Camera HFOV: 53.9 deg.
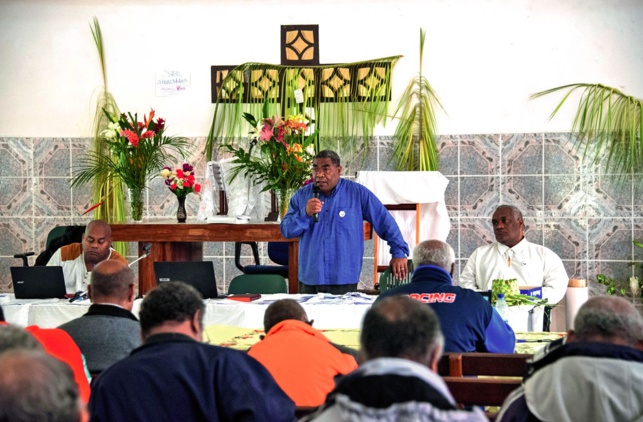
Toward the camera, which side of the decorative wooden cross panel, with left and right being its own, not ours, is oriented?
front

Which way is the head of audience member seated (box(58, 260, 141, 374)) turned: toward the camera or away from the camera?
away from the camera

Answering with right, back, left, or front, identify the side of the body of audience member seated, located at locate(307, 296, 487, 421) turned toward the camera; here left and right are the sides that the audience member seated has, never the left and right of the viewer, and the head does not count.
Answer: back

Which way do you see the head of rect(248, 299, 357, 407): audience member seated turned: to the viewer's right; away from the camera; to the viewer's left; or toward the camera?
away from the camera

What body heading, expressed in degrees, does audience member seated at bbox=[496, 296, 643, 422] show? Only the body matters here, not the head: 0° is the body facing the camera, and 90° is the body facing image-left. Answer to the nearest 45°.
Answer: approximately 180°

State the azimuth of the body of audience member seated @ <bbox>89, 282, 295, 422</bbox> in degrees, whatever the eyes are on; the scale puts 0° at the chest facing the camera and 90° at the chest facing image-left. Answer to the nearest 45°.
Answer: approximately 180°

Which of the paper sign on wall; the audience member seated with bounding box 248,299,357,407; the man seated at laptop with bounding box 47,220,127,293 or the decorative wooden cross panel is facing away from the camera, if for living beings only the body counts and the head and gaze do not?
the audience member seated with bounding box 248,299,357,407

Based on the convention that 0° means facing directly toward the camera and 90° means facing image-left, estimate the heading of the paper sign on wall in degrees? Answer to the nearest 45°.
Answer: approximately 0°

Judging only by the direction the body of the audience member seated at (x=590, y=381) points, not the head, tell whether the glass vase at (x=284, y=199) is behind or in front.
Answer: in front

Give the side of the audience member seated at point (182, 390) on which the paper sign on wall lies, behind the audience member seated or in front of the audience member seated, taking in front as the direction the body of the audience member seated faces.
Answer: in front

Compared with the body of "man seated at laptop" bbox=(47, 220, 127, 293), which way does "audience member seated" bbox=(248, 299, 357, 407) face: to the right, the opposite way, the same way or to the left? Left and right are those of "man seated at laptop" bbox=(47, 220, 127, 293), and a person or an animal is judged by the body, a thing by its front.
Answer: the opposite way

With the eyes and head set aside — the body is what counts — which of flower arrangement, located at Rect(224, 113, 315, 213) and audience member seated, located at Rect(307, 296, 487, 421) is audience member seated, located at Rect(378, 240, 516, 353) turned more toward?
the flower arrangement

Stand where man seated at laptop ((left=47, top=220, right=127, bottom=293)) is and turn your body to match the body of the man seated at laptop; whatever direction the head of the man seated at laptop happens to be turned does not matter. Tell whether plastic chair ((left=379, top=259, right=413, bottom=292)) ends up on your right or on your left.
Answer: on your left

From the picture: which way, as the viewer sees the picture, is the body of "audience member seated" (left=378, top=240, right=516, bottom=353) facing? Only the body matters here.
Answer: away from the camera

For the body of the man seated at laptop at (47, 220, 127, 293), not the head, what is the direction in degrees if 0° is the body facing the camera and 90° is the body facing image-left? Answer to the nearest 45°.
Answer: approximately 0°

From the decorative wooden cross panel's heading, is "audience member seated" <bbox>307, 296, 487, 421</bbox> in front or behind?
in front
